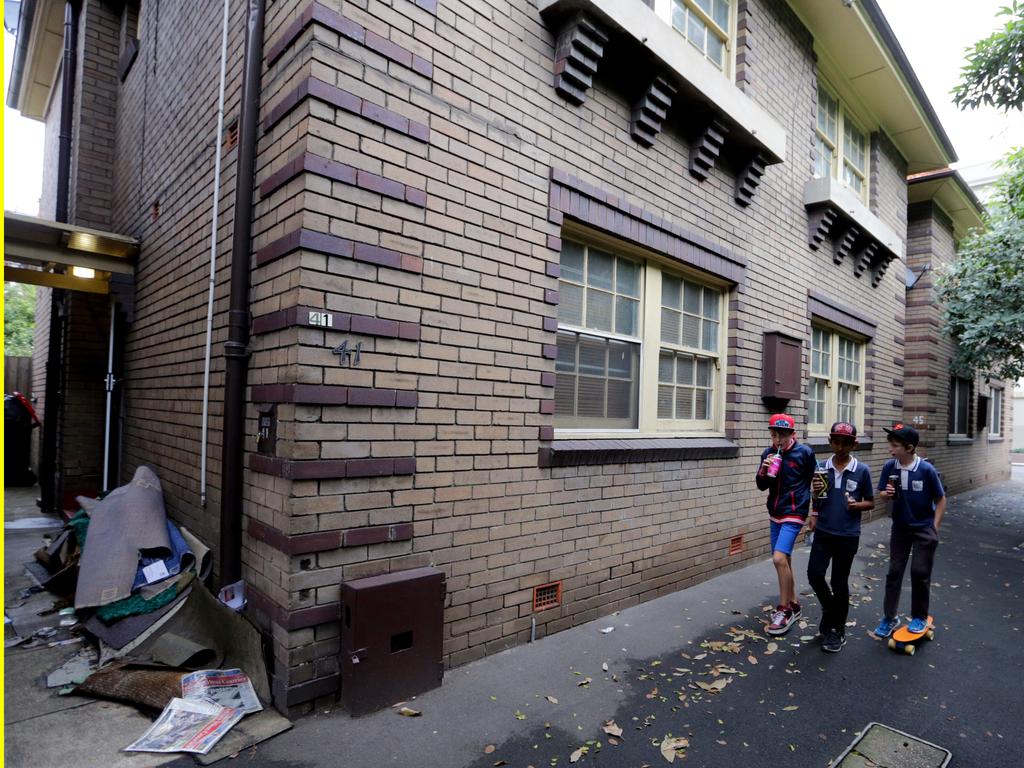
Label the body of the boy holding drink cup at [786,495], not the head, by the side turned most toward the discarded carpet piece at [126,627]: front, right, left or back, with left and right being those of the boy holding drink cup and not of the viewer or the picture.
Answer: front

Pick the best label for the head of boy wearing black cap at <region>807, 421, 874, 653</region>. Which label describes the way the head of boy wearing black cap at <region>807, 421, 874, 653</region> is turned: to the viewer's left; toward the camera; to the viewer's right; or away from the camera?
toward the camera

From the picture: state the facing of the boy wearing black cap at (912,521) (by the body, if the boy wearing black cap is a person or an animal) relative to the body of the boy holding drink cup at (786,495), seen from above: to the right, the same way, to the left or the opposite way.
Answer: the same way

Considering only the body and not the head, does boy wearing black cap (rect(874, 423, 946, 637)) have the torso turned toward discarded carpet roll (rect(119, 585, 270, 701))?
yes

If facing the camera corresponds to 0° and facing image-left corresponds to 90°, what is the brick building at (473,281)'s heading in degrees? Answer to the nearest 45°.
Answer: approximately 315°

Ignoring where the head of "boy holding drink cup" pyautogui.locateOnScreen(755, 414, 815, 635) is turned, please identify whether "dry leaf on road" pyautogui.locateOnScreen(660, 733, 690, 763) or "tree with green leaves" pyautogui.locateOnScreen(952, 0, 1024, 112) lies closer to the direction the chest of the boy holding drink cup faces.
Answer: the dry leaf on road

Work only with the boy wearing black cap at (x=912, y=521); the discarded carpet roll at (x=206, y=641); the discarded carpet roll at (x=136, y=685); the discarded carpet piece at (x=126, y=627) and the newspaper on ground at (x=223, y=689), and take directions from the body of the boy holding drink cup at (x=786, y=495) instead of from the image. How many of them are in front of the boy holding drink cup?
4

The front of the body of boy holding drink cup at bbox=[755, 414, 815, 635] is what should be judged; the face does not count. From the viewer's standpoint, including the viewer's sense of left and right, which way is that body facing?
facing the viewer and to the left of the viewer

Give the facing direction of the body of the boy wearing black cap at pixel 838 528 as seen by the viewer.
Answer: toward the camera

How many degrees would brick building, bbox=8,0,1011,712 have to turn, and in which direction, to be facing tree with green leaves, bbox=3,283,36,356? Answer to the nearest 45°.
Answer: approximately 180°

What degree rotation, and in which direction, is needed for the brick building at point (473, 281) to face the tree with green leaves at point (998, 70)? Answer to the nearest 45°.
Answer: approximately 90° to its left

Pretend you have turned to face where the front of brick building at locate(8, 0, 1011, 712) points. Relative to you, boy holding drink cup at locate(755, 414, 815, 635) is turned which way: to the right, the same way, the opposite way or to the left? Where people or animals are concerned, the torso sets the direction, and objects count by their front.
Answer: to the right

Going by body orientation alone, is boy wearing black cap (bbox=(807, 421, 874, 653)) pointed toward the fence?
no

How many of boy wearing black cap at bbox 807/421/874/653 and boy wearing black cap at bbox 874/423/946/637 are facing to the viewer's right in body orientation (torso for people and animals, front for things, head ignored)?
0

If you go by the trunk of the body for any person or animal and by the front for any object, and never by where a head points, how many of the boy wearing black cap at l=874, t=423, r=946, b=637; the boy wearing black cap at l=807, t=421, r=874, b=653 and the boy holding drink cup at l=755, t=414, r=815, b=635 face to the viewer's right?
0

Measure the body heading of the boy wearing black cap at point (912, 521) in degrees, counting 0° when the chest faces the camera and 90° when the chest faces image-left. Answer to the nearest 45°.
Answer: approximately 45°

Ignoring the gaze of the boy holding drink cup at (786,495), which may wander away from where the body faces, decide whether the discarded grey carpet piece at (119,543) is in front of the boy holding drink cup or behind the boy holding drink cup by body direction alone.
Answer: in front

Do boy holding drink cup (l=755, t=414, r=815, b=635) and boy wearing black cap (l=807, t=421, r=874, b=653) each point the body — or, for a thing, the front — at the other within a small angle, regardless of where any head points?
no
